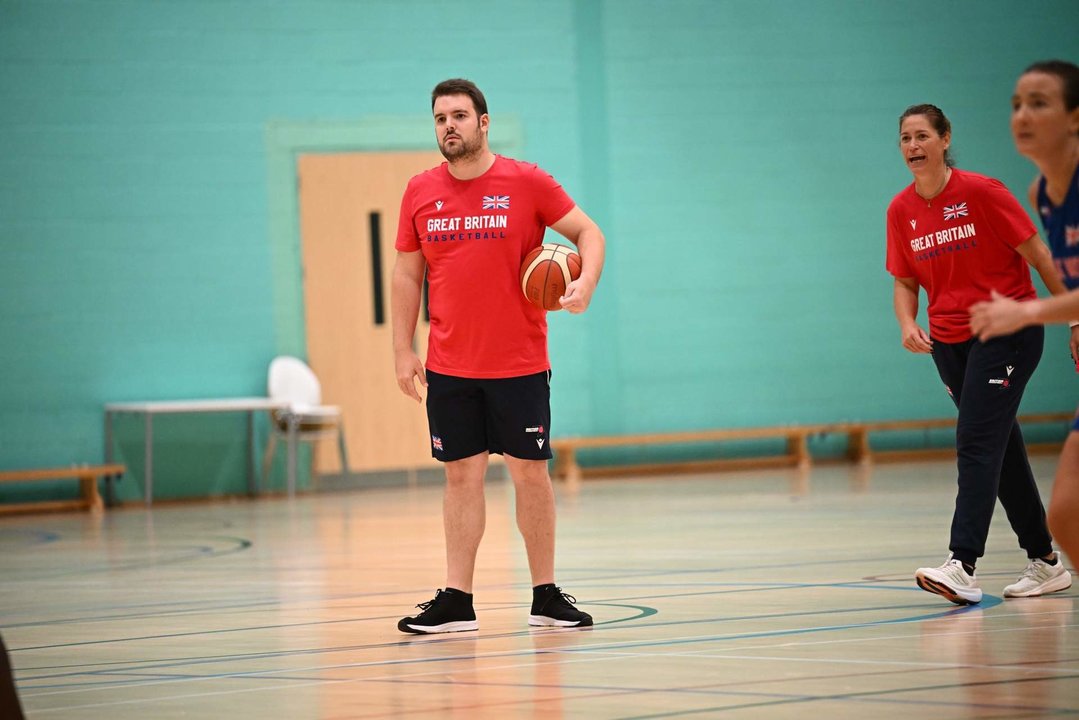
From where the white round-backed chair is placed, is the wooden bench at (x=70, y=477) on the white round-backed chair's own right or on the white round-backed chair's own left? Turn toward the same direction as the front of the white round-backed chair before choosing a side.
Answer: on the white round-backed chair's own right

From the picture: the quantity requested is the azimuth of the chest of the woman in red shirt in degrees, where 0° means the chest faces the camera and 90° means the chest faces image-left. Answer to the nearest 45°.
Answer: approximately 45°

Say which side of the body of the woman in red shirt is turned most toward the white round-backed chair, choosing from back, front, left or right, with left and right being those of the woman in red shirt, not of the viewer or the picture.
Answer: right

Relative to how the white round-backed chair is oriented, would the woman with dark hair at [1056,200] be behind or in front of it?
in front

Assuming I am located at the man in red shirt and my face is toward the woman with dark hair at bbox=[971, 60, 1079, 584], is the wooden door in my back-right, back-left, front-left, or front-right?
back-left

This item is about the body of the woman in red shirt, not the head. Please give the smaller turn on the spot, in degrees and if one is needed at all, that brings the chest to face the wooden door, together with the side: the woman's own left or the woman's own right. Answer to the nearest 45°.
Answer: approximately 90° to the woman's own right

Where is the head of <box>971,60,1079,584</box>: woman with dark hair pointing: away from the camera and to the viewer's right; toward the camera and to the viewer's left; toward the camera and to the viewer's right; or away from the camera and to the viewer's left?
toward the camera and to the viewer's left

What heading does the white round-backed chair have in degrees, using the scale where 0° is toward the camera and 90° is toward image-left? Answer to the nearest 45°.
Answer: approximately 315°

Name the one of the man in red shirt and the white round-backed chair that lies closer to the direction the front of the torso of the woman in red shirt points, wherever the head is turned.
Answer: the man in red shirt

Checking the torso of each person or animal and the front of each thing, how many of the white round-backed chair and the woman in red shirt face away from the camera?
0

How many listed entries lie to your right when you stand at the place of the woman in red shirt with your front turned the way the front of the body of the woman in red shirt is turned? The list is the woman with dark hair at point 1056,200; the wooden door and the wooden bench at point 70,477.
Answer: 2

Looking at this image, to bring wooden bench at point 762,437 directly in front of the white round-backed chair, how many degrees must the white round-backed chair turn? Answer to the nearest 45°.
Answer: approximately 45° to its left

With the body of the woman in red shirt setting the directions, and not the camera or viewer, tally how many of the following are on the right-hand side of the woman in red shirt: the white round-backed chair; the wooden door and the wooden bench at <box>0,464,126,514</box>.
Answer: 3
